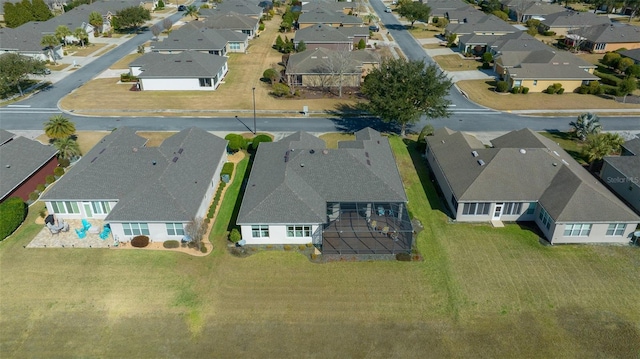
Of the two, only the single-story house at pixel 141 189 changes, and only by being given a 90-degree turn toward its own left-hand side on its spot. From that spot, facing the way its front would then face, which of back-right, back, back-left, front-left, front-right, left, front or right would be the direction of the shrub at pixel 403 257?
back-left

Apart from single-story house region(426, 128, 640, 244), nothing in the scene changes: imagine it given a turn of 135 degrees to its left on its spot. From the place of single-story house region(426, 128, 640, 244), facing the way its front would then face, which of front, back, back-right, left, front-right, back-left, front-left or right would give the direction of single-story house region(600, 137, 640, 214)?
back

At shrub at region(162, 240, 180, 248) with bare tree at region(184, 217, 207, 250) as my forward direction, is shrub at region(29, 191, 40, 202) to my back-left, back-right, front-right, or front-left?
back-left

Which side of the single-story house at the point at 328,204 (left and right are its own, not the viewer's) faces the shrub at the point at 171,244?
left

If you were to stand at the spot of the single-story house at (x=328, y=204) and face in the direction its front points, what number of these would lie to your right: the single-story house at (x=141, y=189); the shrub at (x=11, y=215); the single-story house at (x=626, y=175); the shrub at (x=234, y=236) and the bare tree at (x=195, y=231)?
1

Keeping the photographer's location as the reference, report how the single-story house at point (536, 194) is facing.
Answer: facing away from the viewer

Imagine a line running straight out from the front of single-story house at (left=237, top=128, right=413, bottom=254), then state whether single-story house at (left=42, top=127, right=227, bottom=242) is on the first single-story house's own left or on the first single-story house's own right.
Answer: on the first single-story house's own left

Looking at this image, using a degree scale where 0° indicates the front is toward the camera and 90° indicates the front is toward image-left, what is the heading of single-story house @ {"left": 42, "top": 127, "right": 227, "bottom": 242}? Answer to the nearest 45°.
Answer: approximately 180°

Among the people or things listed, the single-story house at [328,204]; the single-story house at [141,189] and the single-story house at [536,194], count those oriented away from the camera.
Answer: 3

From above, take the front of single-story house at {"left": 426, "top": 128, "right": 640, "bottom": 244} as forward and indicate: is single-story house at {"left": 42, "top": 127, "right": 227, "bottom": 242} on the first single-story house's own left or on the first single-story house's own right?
on the first single-story house's own left

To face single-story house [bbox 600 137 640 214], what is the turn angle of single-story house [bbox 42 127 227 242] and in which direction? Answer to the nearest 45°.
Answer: approximately 90° to its right

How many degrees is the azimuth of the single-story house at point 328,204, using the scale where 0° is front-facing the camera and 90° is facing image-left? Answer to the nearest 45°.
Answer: approximately 180°
